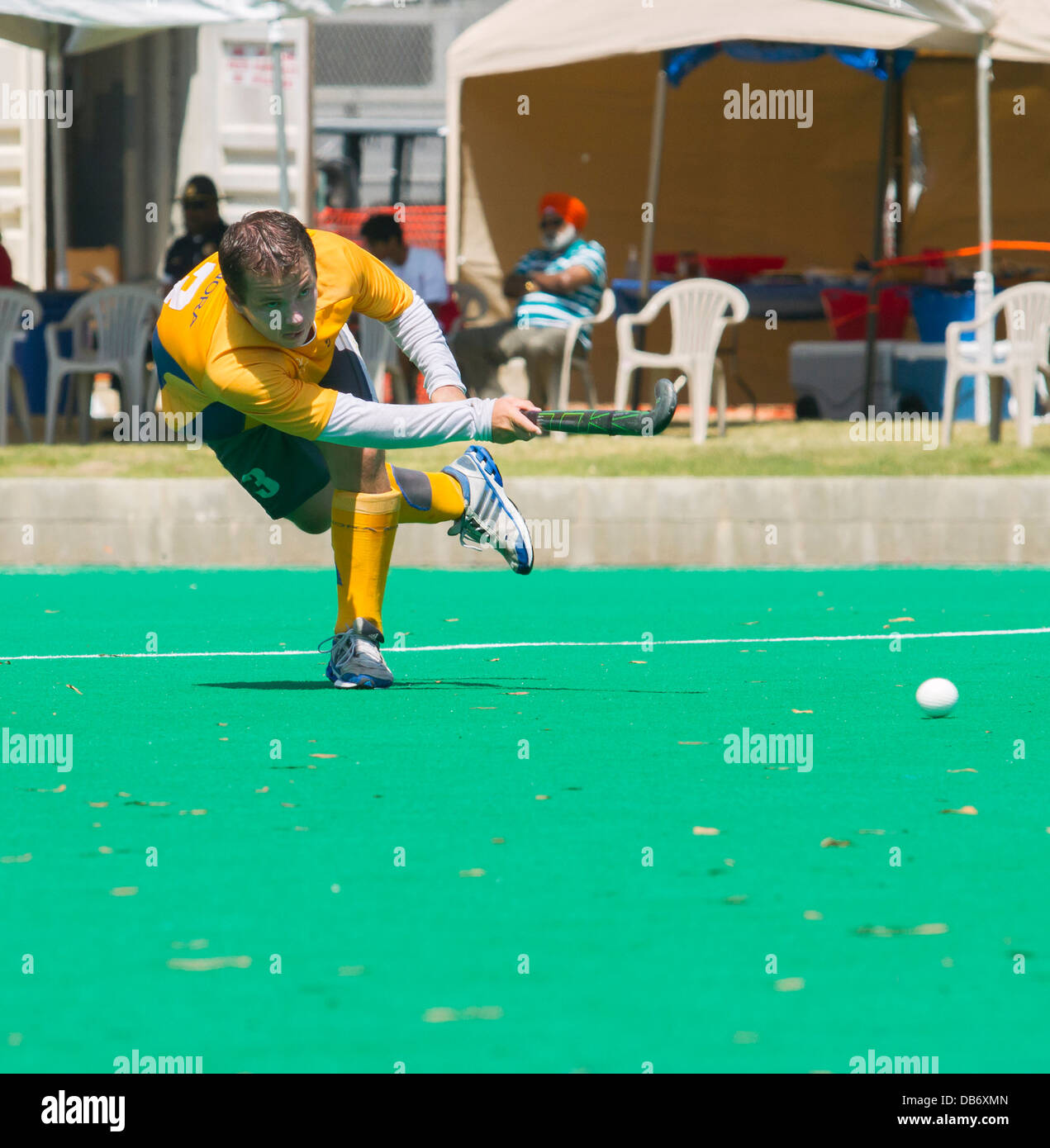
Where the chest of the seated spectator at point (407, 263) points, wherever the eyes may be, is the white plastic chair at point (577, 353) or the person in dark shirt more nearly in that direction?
the person in dark shirt

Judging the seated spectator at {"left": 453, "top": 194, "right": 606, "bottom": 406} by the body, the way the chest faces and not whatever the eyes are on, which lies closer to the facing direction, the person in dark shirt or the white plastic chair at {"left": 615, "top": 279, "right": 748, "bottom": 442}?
the person in dark shirt

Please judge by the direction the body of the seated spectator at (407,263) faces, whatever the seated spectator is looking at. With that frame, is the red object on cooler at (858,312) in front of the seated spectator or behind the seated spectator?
behind

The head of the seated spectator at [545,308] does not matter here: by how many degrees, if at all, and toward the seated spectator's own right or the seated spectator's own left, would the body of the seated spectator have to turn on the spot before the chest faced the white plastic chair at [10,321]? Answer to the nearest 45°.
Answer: approximately 45° to the seated spectator's own right

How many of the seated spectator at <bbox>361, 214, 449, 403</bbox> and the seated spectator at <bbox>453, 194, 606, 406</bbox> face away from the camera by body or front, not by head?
0
